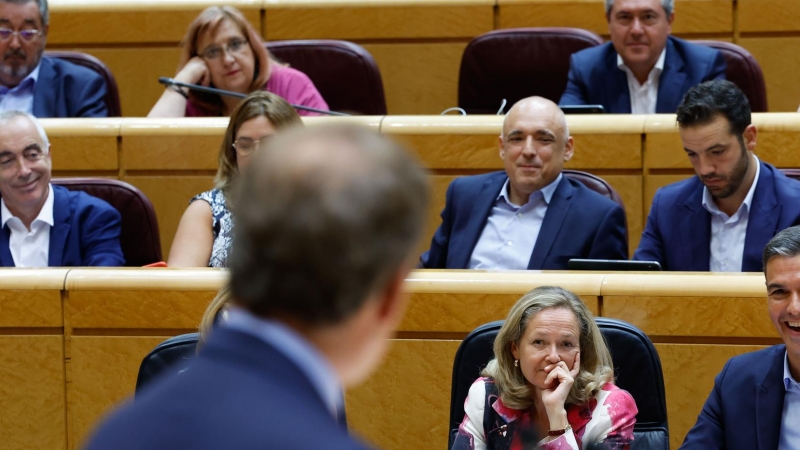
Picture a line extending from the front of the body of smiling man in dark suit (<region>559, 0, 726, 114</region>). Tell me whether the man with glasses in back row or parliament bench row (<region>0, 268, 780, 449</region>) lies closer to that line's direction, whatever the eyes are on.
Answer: the parliament bench row

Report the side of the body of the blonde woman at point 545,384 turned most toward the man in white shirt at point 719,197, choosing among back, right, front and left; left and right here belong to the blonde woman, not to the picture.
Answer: back

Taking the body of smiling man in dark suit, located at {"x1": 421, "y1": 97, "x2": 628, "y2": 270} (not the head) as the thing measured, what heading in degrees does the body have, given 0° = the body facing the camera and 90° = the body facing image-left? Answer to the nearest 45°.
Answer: approximately 0°

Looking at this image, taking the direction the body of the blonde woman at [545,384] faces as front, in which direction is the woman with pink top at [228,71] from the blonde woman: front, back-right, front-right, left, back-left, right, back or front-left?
back-right

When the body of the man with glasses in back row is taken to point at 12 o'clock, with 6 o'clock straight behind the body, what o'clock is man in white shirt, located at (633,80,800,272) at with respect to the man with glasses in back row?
The man in white shirt is roughly at 9 o'clock from the man with glasses in back row.

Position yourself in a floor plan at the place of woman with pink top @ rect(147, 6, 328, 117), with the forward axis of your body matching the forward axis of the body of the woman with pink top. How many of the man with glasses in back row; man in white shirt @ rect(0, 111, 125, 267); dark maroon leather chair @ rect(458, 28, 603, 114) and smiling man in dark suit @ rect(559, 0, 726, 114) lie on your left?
2

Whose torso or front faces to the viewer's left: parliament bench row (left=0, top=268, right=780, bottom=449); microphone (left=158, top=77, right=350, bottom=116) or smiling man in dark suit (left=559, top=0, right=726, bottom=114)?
the microphone

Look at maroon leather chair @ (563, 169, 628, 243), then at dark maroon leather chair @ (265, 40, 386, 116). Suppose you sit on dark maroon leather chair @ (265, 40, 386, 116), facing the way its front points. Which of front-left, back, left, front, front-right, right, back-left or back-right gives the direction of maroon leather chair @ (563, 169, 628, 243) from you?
front-left

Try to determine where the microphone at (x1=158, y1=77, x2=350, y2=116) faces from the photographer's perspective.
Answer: facing to the left of the viewer

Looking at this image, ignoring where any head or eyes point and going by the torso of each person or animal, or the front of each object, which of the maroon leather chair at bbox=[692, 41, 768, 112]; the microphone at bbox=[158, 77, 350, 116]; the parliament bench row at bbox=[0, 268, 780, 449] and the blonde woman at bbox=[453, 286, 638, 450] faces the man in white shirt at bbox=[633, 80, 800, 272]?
the maroon leather chair

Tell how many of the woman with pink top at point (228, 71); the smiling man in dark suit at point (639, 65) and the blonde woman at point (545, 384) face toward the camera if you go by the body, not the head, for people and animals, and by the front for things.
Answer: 3

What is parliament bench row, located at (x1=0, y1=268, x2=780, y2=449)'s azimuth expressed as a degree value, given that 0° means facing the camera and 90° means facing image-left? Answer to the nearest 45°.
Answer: approximately 0°
